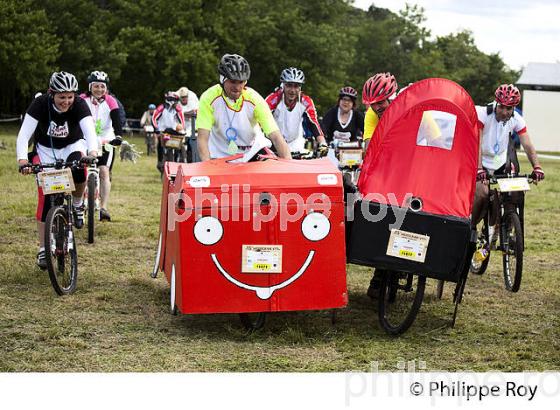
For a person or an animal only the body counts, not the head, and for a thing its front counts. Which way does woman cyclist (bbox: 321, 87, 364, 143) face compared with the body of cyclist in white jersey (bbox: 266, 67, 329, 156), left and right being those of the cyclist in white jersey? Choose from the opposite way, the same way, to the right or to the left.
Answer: the same way

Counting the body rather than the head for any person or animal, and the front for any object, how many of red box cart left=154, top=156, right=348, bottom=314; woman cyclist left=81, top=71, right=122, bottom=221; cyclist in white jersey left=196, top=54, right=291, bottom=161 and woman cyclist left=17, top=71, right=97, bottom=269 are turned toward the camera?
4

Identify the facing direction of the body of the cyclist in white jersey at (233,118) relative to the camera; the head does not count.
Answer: toward the camera

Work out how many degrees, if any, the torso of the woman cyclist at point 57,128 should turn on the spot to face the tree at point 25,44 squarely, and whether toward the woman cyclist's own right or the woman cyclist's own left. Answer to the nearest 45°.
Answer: approximately 180°

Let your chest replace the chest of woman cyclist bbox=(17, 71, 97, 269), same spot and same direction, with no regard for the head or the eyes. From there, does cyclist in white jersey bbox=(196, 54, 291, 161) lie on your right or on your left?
on your left

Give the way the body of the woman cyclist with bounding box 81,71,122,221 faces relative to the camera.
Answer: toward the camera

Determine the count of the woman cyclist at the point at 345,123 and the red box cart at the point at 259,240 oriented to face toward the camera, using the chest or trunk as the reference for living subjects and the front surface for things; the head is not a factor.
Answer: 2

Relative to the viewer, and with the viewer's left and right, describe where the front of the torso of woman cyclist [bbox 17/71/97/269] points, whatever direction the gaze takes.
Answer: facing the viewer

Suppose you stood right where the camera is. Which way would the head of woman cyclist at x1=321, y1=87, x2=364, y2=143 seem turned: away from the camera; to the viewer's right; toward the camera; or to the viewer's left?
toward the camera

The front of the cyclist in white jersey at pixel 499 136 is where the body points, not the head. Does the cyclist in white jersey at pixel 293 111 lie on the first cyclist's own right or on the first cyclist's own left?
on the first cyclist's own right

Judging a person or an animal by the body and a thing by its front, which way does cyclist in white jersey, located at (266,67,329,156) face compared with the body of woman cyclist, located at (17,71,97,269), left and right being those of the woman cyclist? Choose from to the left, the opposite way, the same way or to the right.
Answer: the same way

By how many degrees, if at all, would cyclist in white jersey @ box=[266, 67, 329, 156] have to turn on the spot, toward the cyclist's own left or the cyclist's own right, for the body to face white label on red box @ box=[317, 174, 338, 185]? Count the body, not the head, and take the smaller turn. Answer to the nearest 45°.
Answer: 0° — they already face it

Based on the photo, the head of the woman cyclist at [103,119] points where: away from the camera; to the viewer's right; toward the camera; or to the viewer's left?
toward the camera

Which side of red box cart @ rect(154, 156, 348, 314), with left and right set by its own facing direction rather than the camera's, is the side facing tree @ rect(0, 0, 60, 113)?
back

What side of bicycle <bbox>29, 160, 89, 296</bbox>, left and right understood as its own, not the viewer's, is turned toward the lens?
front

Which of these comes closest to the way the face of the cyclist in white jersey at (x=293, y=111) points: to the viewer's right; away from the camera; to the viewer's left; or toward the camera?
toward the camera

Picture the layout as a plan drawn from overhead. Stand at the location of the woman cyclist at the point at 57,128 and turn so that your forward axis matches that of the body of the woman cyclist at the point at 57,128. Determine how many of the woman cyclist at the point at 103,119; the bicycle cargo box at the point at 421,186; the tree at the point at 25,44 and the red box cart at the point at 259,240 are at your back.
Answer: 2

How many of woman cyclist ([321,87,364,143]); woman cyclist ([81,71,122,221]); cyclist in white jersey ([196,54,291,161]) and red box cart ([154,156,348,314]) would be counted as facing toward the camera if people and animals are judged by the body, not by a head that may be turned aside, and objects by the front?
4
